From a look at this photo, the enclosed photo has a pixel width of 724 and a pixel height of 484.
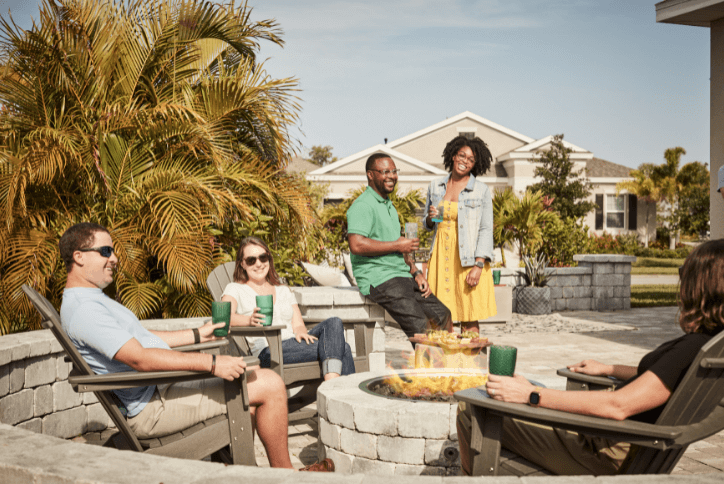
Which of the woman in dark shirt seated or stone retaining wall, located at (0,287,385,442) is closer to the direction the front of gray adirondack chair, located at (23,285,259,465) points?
the woman in dark shirt seated

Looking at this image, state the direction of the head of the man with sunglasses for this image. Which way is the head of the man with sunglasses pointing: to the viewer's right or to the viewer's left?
to the viewer's right

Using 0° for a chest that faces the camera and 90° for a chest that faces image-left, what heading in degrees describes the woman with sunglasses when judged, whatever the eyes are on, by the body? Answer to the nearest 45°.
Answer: approximately 315°

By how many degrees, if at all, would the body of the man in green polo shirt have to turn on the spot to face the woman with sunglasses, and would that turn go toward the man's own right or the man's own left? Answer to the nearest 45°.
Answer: approximately 90° to the man's own right

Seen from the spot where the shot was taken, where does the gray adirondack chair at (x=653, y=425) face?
facing away from the viewer and to the left of the viewer

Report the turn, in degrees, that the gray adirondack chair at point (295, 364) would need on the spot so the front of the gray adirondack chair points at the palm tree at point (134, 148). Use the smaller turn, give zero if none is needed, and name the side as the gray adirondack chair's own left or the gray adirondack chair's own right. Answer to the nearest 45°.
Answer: approximately 180°

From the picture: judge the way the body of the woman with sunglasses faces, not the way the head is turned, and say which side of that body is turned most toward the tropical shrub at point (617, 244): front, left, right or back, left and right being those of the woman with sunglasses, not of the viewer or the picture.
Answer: left

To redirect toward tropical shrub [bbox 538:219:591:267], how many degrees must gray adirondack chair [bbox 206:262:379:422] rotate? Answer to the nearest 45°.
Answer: approximately 90° to its left

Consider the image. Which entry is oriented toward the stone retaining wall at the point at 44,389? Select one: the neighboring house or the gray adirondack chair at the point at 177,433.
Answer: the neighboring house
